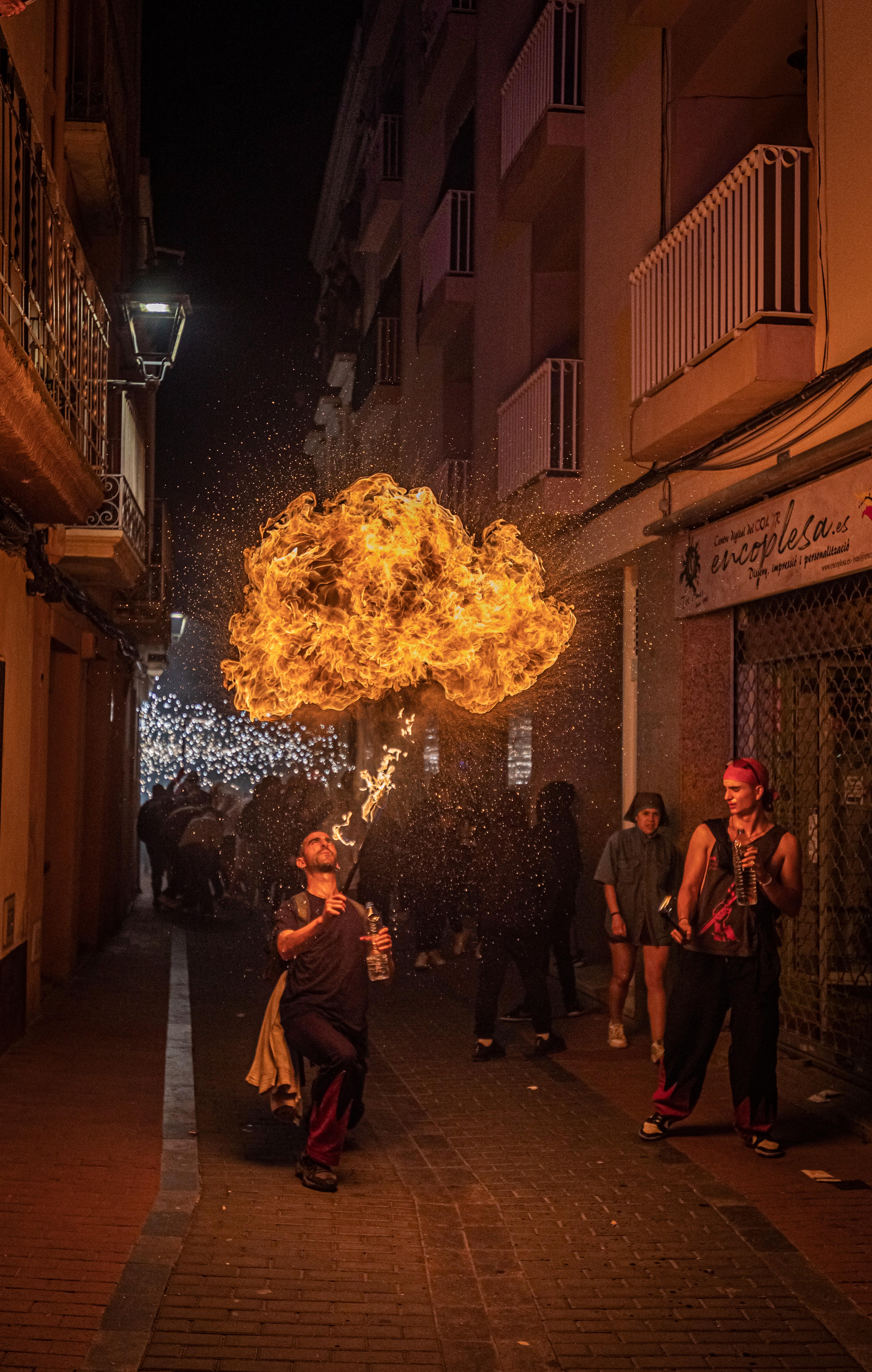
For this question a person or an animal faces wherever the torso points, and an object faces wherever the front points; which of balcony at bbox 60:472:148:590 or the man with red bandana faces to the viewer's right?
the balcony

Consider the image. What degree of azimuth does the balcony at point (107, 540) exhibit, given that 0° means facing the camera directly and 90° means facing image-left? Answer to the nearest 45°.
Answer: approximately 270°

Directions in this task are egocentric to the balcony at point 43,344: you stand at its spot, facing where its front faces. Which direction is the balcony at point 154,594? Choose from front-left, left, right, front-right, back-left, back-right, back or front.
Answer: left

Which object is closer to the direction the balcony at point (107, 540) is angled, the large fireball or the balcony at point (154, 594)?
the large fireball

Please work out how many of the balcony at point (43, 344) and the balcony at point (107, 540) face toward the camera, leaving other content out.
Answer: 0

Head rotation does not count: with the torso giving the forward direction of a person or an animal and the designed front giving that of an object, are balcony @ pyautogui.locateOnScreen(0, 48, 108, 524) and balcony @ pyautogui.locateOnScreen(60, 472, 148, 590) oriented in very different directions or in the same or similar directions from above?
same or similar directions

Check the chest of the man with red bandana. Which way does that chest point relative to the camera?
toward the camera

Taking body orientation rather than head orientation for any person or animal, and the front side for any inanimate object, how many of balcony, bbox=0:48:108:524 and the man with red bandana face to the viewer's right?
1

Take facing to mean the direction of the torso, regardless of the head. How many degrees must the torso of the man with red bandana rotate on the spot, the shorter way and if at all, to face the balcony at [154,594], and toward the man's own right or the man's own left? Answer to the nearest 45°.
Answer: approximately 135° to the man's own right

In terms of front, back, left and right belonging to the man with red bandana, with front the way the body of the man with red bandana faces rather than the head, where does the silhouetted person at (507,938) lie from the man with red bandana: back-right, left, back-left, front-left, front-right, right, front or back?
back-right

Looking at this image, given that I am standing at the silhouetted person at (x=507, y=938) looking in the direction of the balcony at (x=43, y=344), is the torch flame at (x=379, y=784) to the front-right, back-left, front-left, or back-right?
front-left

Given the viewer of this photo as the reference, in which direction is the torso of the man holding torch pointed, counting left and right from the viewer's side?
facing the viewer and to the right of the viewer

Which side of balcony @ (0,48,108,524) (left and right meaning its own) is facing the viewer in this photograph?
right

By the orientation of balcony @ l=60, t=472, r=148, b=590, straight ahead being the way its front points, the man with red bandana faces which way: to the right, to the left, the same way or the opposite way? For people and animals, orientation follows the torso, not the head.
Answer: to the right

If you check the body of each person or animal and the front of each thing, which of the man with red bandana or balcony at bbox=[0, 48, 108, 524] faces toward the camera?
the man with red bandana

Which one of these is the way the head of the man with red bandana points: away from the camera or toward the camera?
toward the camera
